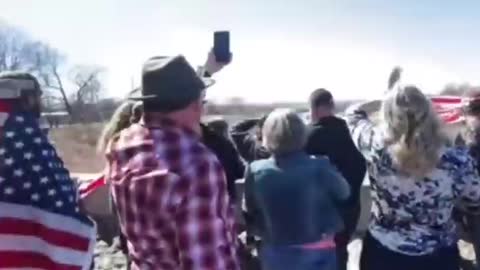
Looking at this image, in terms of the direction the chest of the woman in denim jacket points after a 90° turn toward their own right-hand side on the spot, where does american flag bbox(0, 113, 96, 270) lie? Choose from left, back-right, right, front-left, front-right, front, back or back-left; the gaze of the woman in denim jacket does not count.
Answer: back-right

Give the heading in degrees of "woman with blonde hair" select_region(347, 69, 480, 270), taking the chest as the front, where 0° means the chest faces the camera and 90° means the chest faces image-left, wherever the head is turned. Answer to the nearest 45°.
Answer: approximately 180°

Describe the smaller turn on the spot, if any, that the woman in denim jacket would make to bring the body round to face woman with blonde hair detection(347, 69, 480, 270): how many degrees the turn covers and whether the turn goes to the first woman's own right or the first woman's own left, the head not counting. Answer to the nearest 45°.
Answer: approximately 135° to the first woman's own right

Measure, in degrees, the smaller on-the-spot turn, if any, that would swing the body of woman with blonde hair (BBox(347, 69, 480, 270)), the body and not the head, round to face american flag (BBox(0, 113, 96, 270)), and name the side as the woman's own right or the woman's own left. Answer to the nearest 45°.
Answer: approximately 135° to the woman's own left

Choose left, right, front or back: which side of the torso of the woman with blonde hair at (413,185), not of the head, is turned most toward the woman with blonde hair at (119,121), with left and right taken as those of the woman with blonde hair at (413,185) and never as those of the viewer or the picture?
left

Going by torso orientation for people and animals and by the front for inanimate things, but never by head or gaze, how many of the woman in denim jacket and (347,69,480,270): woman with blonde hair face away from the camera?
2

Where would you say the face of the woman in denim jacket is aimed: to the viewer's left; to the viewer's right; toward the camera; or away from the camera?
away from the camera

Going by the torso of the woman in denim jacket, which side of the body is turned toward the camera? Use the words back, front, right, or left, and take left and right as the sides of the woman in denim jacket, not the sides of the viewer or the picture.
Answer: back

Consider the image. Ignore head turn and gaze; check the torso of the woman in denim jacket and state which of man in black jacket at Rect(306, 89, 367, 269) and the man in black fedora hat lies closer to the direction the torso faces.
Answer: the man in black jacket
